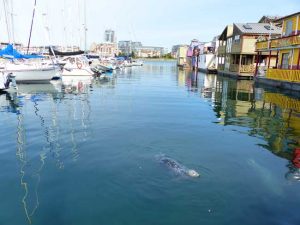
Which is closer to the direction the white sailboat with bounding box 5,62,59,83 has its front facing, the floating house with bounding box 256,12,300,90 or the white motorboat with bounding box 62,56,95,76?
the floating house

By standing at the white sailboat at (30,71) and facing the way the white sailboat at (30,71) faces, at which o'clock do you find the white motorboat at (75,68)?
the white motorboat at (75,68) is roughly at 10 o'clock from the white sailboat at (30,71).

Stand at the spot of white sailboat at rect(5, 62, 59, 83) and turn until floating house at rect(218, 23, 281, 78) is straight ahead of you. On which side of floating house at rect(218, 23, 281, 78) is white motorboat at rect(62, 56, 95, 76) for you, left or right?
left

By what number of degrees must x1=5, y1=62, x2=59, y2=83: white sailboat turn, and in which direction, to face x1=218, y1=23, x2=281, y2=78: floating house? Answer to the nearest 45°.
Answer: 0° — it already faces it

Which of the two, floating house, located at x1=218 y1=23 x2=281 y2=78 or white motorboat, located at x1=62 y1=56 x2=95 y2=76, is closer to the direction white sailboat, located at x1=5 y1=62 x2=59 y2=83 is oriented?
the floating house

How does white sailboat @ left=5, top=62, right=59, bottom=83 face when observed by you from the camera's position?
facing to the right of the viewer
